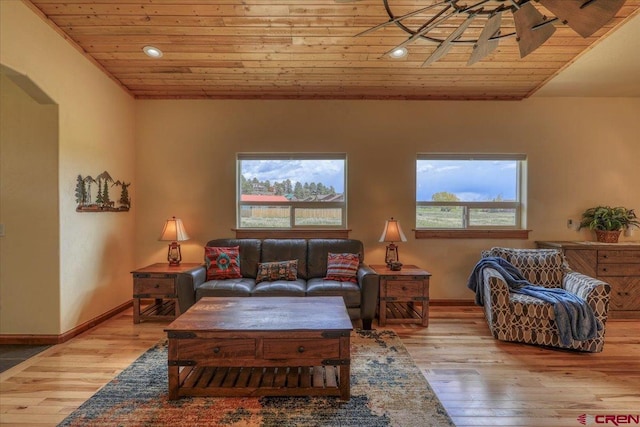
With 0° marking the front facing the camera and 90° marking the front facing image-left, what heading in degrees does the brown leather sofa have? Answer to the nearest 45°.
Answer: approximately 0°

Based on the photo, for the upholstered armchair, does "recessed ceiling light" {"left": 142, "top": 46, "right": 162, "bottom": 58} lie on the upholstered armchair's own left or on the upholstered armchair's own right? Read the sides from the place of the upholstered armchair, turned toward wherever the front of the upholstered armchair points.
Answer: on the upholstered armchair's own right

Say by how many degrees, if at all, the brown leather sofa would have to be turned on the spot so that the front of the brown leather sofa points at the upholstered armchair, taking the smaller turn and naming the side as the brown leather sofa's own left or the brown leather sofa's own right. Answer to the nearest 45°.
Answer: approximately 90° to the brown leather sofa's own left

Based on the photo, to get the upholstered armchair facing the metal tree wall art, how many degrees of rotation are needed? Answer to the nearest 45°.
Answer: approximately 90° to its right

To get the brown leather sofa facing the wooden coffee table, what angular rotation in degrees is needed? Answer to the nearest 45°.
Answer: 0° — it already faces it

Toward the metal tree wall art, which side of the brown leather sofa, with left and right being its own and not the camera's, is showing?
right

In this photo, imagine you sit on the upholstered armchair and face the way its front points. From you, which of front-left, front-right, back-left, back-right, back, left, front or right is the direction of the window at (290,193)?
back-right

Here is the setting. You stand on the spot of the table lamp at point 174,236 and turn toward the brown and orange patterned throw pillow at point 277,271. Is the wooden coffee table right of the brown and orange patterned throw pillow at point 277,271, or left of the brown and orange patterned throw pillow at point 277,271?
right

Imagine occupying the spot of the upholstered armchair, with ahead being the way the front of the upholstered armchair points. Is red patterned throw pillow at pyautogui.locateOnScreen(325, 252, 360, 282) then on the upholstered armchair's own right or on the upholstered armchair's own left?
on the upholstered armchair's own right
